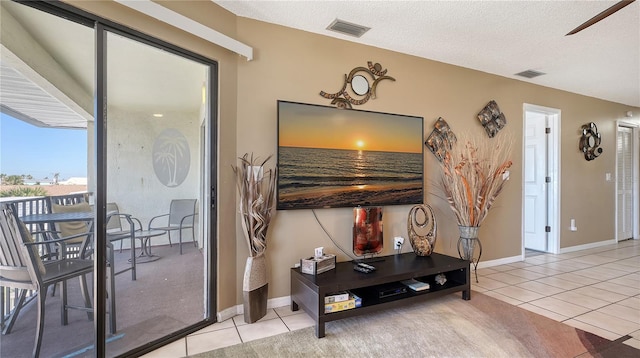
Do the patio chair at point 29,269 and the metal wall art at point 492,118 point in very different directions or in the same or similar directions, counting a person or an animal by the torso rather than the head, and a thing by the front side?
very different directions

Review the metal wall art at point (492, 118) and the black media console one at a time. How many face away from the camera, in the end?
0

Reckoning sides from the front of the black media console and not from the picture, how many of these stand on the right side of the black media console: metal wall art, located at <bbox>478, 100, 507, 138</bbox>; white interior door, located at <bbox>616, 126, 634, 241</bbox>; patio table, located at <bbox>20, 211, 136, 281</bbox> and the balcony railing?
2

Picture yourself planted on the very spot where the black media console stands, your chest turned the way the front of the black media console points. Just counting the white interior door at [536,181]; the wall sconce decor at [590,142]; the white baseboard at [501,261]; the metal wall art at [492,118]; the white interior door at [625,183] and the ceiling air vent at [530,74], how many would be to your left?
6

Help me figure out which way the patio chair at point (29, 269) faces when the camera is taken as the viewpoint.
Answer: facing away from the viewer and to the right of the viewer

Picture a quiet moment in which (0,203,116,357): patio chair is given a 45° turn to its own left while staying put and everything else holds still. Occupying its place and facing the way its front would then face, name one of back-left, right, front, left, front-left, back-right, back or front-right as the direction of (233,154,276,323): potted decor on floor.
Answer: right

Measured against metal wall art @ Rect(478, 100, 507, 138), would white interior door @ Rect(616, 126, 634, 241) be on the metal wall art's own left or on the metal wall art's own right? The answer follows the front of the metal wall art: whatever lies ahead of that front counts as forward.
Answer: on the metal wall art's own left

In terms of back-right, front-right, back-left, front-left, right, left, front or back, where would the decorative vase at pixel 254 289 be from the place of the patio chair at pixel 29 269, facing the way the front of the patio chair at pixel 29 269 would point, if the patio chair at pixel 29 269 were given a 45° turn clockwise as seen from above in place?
front

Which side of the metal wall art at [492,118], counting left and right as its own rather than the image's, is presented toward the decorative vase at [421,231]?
right

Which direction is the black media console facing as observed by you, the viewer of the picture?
facing the viewer and to the right of the viewer

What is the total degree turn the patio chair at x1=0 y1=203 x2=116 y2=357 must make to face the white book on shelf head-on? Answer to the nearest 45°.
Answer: approximately 45° to its right

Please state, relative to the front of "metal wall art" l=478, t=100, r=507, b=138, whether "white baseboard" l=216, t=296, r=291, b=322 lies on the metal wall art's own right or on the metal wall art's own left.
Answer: on the metal wall art's own right
